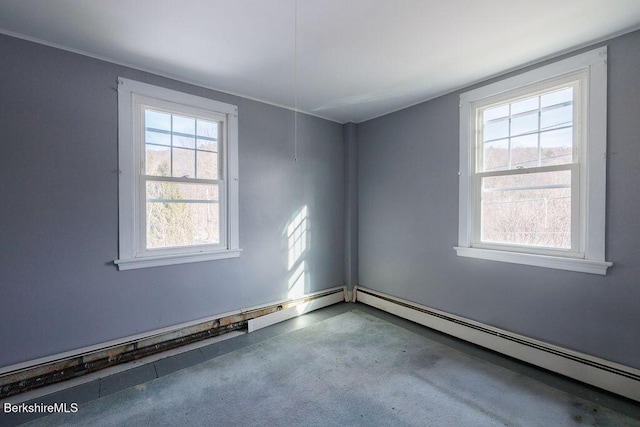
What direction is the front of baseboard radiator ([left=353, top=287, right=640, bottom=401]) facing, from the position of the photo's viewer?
facing the viewer and to the left of the viewer

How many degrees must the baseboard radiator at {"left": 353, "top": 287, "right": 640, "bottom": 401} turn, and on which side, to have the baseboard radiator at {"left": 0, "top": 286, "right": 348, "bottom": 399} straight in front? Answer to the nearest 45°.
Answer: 0° — it already faces it

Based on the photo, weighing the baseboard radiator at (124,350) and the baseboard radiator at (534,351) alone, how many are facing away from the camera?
0

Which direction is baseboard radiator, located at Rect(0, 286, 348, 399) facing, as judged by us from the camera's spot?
facing the viewer and to the right of the viewer
